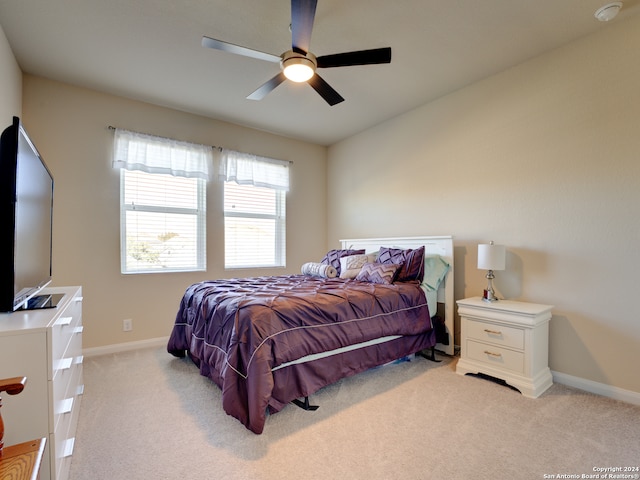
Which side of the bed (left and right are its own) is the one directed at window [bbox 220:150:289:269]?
right

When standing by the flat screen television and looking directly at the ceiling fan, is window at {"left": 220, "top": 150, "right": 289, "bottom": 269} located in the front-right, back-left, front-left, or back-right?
front-left

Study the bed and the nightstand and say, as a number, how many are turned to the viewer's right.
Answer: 0

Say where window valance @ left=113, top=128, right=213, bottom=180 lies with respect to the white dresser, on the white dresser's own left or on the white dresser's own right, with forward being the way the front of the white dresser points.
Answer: on the white dresser's own left

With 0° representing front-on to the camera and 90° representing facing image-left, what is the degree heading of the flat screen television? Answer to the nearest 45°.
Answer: approximately 270°

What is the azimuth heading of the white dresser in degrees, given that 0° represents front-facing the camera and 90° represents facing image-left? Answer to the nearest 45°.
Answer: approximately 270°

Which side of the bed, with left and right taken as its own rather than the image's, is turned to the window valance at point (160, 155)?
right

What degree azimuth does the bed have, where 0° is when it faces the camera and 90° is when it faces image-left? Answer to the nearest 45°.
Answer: approximately 45°

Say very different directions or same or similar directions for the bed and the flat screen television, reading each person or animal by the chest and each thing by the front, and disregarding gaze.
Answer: very different directions

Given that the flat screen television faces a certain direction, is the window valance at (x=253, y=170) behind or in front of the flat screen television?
in front

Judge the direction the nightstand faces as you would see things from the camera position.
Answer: facing the viewer and to the left of the viewer

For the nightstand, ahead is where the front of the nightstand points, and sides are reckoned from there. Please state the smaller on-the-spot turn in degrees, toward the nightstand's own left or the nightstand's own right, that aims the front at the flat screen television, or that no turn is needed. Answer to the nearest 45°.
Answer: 0° — it already faces it
